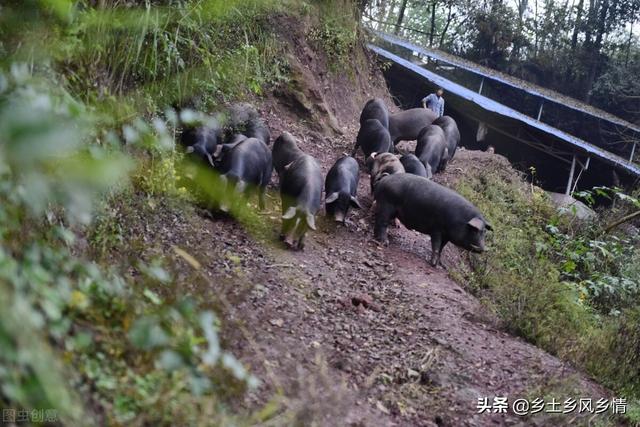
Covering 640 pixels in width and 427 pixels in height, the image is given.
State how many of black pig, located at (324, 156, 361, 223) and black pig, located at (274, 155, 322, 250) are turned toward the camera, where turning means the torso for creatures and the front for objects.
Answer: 2

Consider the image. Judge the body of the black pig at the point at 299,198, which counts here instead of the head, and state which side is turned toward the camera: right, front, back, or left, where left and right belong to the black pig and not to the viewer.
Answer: front

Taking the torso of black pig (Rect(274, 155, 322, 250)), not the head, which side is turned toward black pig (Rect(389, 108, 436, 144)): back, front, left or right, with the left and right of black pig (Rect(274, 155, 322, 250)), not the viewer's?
back

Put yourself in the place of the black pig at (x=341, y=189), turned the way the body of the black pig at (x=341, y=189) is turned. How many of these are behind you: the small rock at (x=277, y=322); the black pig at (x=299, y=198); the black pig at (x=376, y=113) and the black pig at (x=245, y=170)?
1

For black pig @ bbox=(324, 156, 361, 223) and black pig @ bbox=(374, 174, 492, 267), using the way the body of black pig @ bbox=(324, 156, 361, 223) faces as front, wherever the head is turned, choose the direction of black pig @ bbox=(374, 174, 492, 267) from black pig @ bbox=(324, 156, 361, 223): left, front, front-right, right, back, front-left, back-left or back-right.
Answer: left

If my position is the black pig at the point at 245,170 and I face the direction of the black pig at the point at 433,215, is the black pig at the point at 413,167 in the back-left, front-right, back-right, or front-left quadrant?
front-left

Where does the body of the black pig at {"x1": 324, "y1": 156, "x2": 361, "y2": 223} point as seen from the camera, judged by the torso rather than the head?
toward the camera

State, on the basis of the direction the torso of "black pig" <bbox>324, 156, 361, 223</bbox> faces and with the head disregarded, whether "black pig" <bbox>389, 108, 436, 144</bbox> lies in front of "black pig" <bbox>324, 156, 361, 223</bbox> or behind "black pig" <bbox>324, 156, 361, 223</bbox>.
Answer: behind

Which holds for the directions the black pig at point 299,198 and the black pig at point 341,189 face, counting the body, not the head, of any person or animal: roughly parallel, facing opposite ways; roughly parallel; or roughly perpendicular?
roughly parallel

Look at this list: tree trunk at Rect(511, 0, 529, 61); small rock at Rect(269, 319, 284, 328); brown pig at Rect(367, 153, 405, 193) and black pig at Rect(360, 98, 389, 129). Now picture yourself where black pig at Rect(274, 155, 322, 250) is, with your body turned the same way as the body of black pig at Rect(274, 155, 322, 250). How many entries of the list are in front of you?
1

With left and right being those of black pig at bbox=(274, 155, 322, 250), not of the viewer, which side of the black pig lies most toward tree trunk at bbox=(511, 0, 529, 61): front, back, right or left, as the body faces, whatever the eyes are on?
back

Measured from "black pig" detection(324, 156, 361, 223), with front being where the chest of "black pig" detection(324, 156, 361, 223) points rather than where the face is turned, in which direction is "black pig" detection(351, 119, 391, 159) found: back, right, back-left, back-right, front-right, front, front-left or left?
back
